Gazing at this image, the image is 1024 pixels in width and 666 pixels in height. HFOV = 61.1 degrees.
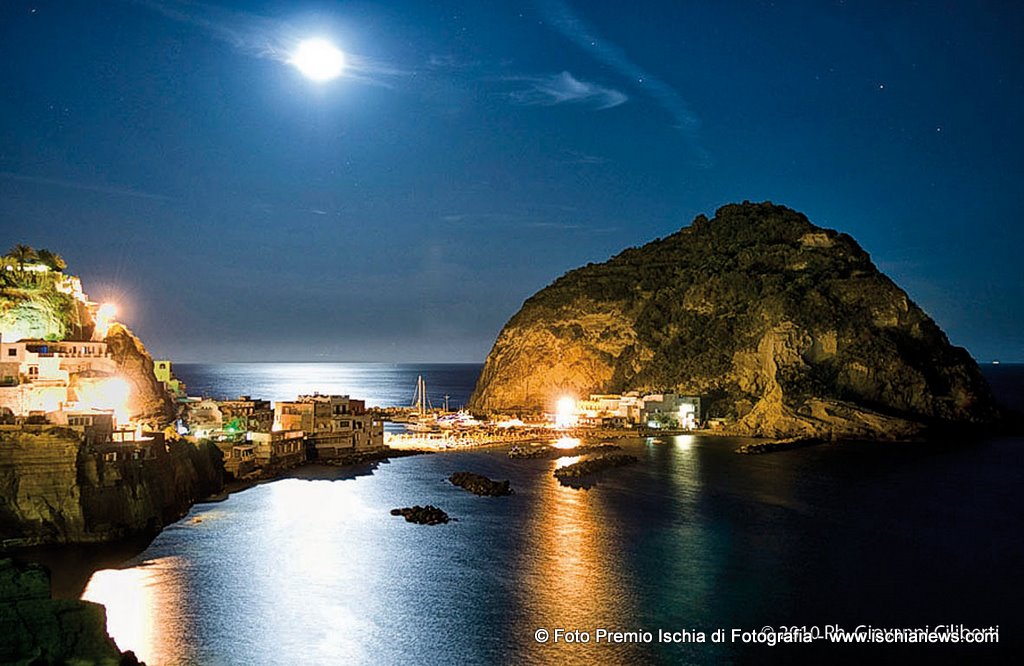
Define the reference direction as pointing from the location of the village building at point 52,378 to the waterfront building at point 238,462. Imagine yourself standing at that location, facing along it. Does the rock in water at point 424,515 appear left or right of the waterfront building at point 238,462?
right

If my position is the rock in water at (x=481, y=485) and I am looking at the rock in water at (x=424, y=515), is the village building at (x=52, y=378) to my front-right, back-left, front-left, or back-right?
front-right

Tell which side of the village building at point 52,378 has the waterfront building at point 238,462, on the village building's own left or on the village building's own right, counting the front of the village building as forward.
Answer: on the village building's own left

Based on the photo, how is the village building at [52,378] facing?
toward the camera

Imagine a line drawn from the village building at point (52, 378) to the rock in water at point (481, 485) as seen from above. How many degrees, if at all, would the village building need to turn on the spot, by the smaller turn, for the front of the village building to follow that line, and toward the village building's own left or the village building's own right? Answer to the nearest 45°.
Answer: approximately 45° to the village building's own left

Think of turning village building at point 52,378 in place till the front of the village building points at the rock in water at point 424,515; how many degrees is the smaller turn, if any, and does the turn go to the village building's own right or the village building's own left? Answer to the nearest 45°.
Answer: approximately 45° to the village building's own left

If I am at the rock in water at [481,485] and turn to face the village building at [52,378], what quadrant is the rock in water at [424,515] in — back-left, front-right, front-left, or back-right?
front-left
